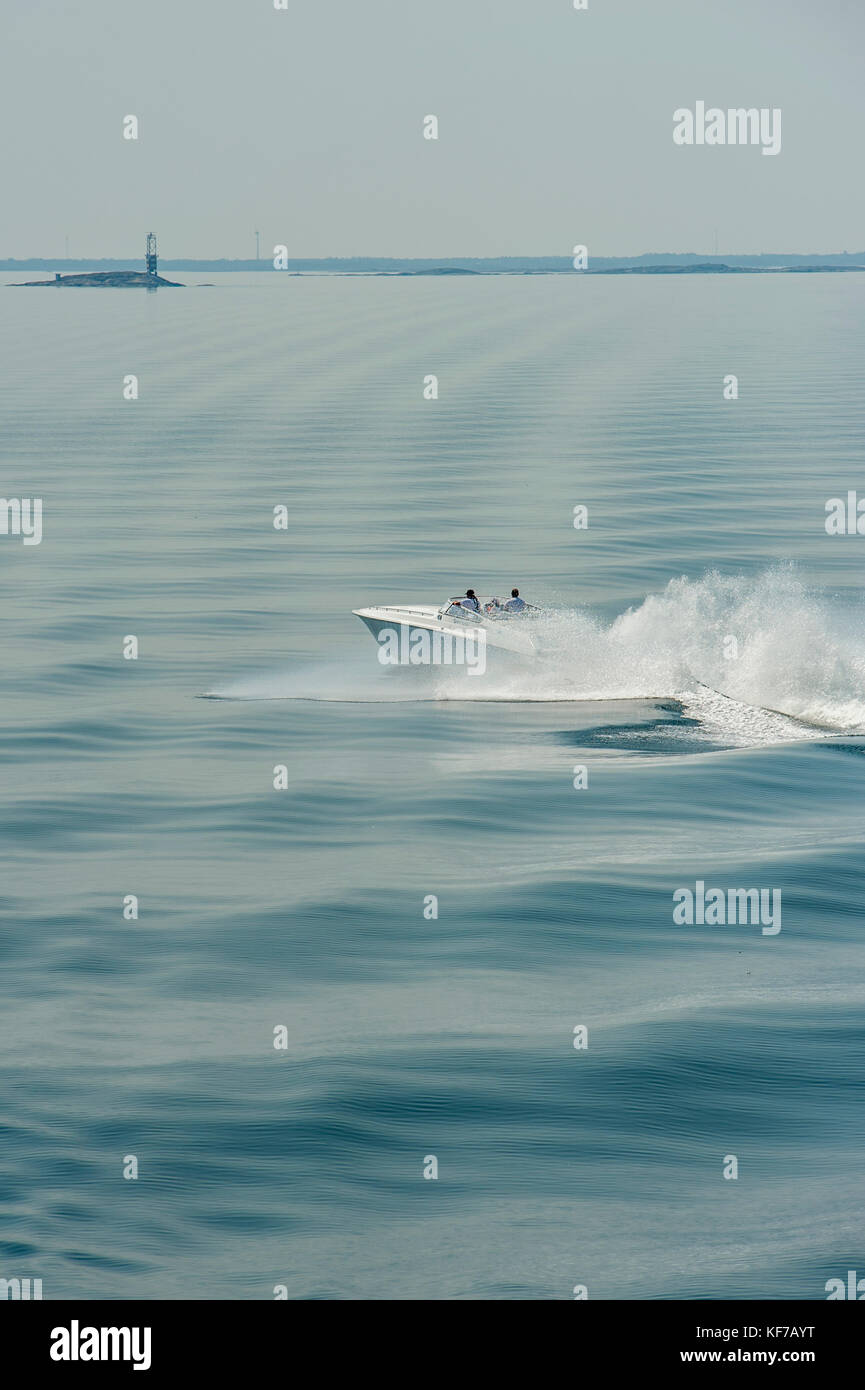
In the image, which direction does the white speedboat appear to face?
to the viewer's left
